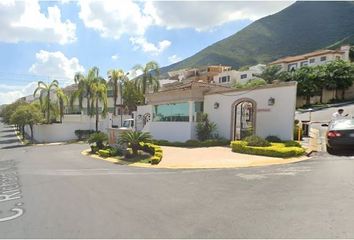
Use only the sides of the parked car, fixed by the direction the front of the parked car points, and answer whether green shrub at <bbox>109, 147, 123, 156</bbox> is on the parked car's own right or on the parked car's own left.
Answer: on the parked car's own left

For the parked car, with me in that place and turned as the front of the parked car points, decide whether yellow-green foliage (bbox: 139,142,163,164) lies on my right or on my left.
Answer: on my left
